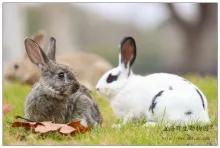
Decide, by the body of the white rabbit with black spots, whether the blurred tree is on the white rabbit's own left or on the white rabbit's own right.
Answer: on the white rabbit's own right

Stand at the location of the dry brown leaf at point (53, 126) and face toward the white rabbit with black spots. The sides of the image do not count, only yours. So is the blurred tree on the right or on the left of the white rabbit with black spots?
left

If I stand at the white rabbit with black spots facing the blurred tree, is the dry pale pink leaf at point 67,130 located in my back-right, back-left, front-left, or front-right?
back-left

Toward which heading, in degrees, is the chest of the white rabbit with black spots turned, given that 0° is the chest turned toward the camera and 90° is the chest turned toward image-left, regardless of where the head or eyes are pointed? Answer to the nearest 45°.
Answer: approximately 90°

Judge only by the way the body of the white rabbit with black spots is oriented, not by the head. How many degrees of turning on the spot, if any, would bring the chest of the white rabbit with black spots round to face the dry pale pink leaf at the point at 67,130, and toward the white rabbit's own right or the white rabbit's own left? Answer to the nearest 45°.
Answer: approximately 45° to the white rabbit's own left

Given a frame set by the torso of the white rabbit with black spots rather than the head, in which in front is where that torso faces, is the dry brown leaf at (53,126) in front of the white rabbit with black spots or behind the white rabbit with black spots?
in front

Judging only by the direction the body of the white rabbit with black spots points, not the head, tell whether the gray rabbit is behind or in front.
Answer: in front
